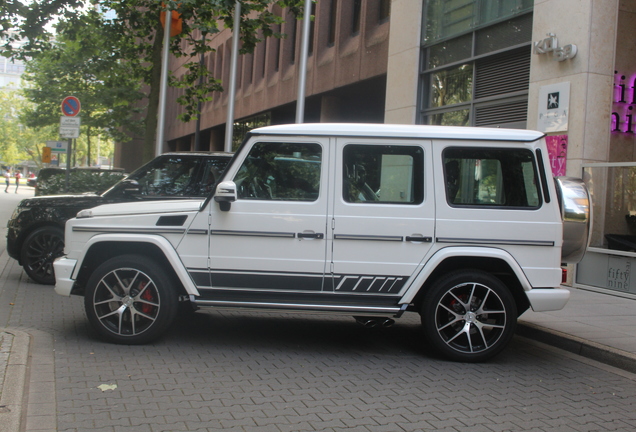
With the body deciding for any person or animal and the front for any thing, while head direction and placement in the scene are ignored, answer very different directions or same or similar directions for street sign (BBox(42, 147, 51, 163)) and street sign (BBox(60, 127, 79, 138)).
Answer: same or similar directions

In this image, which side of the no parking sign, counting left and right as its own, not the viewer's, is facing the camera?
front

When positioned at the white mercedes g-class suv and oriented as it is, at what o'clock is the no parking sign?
The no parking sign is roughly at 2 o'clock from the white mercedes g-class suv.

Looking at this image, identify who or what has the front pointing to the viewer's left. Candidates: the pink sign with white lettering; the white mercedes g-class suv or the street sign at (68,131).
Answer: the white mercedes g-class suv

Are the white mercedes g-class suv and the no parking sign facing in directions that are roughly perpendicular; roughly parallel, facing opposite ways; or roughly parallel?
roughly perpendicular

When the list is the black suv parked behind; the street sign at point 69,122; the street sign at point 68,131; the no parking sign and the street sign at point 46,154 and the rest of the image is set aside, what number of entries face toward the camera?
4

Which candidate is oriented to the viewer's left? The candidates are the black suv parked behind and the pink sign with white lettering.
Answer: the black suv parked behind

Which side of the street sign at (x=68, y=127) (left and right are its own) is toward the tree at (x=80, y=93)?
back

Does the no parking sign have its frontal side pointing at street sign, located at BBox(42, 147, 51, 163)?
no

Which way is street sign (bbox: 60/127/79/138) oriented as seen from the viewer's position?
toward the camera

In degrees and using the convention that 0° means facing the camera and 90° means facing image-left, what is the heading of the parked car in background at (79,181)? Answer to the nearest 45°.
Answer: approximately 90°

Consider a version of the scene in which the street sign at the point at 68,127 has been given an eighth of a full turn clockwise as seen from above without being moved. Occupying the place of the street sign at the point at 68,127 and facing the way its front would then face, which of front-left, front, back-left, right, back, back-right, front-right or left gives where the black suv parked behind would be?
front-left

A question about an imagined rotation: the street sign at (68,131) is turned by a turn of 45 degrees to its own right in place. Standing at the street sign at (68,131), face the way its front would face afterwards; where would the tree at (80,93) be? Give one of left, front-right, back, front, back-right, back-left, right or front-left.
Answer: back-right

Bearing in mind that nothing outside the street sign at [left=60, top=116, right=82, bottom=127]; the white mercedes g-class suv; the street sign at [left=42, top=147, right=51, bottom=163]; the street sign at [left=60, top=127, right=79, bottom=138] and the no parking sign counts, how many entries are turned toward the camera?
4

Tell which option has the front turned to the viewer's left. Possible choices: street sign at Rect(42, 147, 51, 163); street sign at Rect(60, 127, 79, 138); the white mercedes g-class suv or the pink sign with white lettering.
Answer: the white mercedes g-class suv

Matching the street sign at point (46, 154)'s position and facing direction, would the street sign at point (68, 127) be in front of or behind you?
in front

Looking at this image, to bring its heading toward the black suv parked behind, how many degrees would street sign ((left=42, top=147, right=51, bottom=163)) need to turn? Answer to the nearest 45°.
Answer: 0° — it already faces it

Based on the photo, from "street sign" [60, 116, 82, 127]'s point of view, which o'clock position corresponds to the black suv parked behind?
The black suv parked behind is roughly at 12 o'clock from the street sign.

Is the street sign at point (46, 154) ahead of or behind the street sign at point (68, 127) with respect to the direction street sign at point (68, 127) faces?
behind

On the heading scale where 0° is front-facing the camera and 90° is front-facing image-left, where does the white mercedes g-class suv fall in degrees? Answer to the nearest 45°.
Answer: approximately 90°
